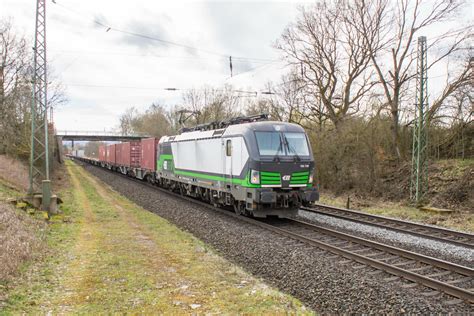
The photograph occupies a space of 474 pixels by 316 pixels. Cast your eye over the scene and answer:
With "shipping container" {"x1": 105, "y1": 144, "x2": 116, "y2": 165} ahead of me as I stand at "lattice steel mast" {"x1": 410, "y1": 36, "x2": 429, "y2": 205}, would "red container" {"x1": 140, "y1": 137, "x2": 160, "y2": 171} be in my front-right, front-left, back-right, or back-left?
front-left

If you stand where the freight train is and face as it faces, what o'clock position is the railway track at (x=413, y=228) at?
The railway track is roughly at 11 o'clock from the freight train.

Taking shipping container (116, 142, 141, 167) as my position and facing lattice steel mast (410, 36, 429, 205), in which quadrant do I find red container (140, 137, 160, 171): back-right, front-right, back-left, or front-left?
front-right

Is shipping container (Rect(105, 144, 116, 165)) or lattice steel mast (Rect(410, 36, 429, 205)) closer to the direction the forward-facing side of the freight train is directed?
the lattice steel mast

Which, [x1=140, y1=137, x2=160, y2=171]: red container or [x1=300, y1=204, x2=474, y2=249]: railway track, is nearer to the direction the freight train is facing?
the railway track

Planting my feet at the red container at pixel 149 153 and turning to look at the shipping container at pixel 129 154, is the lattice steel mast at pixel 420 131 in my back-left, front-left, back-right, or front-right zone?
back-right

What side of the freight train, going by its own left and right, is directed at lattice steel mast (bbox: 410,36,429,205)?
front

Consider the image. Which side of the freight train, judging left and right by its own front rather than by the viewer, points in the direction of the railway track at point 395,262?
front

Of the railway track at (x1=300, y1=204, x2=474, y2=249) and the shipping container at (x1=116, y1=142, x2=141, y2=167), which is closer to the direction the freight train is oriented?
the railway track

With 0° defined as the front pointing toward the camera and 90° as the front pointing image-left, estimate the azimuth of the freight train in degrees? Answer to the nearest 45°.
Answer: approximately 315°
